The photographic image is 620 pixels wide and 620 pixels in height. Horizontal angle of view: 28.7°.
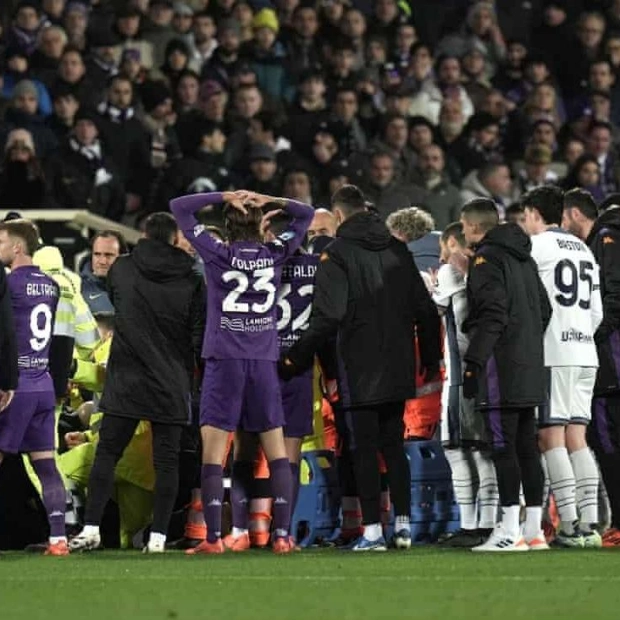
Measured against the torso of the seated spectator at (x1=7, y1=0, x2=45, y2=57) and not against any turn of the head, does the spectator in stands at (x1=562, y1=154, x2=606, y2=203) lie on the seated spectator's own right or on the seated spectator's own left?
on the seated spectator's own left

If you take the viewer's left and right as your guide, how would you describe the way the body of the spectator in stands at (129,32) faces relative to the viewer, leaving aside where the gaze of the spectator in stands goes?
facing the viewer

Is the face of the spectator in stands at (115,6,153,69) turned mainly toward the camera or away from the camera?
toward the camera

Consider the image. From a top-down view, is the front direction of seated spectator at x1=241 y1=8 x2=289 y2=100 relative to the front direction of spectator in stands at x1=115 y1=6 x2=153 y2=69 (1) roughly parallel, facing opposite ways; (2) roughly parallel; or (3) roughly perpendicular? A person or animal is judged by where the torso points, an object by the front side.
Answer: roughly parallel

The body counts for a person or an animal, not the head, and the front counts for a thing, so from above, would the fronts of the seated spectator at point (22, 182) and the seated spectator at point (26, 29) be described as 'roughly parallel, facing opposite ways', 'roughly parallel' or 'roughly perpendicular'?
roughly parallel

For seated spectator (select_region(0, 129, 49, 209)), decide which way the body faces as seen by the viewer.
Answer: toward the camera
